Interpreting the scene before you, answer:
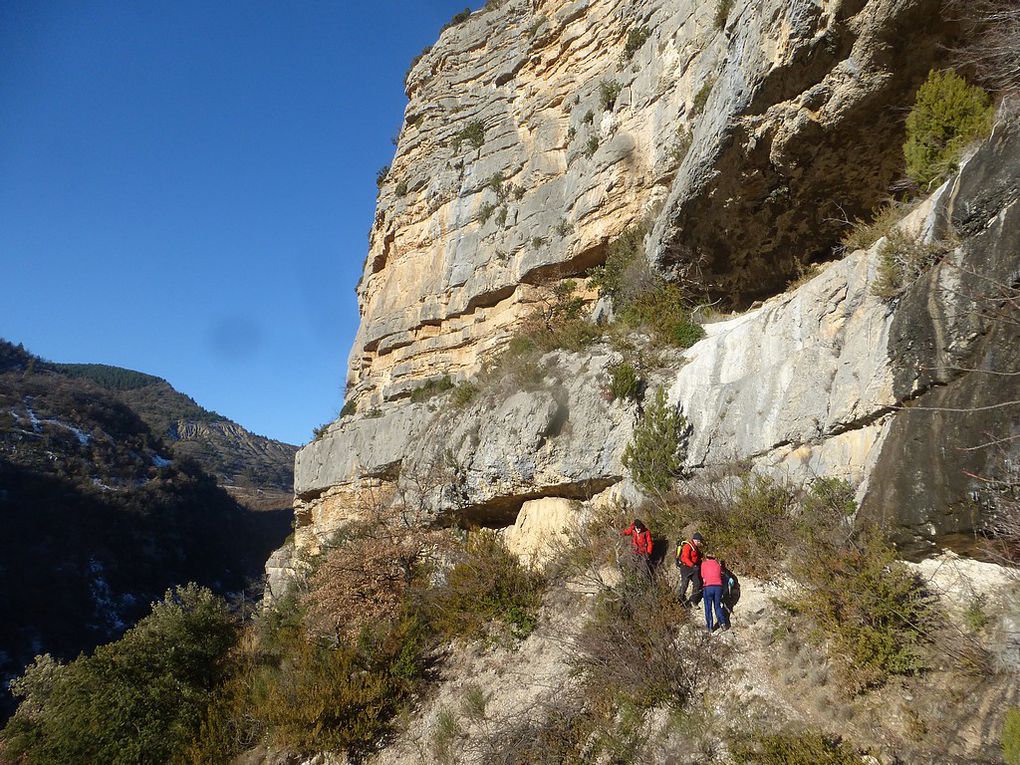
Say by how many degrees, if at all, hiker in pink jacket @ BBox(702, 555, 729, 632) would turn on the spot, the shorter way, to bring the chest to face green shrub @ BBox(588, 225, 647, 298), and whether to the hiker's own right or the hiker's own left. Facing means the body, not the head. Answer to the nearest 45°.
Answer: approximately 45° to the hiker's own right

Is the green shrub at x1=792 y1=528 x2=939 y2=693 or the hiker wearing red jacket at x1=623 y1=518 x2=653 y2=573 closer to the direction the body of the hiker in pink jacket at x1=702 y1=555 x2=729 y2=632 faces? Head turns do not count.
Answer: the hiker wearing red jacket

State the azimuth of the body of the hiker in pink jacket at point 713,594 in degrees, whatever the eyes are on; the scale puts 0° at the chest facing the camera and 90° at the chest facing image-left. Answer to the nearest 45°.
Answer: approximately 135°

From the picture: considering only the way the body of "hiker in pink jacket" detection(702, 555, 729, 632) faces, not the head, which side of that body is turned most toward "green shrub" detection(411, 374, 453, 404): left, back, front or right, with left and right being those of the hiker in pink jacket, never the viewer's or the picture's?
front

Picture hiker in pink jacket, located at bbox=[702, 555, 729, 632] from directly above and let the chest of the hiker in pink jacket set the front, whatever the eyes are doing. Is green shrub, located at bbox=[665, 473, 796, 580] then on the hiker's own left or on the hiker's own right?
on the hiker's own right

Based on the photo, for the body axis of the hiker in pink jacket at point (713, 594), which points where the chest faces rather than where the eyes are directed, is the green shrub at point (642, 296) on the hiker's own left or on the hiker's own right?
on the hiker's own left

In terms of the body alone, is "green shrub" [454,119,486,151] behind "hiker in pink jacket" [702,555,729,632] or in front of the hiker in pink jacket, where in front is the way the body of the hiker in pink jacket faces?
in front

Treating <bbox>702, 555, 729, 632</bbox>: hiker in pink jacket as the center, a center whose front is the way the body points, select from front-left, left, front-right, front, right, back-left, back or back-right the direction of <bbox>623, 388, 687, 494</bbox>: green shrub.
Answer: front-right
